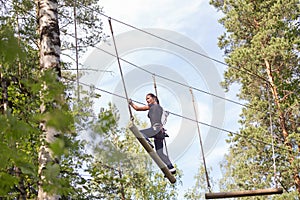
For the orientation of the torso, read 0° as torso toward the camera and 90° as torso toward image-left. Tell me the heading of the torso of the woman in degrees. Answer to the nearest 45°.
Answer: approximately 90°

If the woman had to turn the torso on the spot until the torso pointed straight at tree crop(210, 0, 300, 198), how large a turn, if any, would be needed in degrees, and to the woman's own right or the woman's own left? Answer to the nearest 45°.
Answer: approximately 135° to the woman's own right
